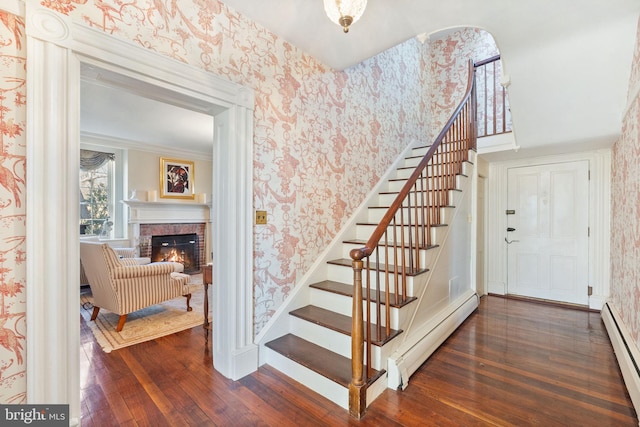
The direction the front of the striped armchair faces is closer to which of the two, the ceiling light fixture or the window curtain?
the window curtain

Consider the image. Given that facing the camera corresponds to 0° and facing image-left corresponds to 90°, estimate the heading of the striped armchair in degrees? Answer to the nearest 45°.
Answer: approximately 225°

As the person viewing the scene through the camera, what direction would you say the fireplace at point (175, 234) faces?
facing the viewer

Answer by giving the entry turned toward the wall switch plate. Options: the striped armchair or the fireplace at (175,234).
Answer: the fireplace

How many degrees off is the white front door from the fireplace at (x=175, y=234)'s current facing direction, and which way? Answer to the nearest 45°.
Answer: approximately 45° to its left

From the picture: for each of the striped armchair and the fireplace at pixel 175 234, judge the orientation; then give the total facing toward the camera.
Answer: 1

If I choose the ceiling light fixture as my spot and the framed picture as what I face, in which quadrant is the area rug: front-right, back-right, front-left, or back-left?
front-left

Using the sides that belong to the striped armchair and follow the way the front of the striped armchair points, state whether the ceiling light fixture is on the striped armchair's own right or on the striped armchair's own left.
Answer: on the striped armchair's own right

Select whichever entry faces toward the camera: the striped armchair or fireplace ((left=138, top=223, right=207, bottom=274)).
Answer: the fireplace
